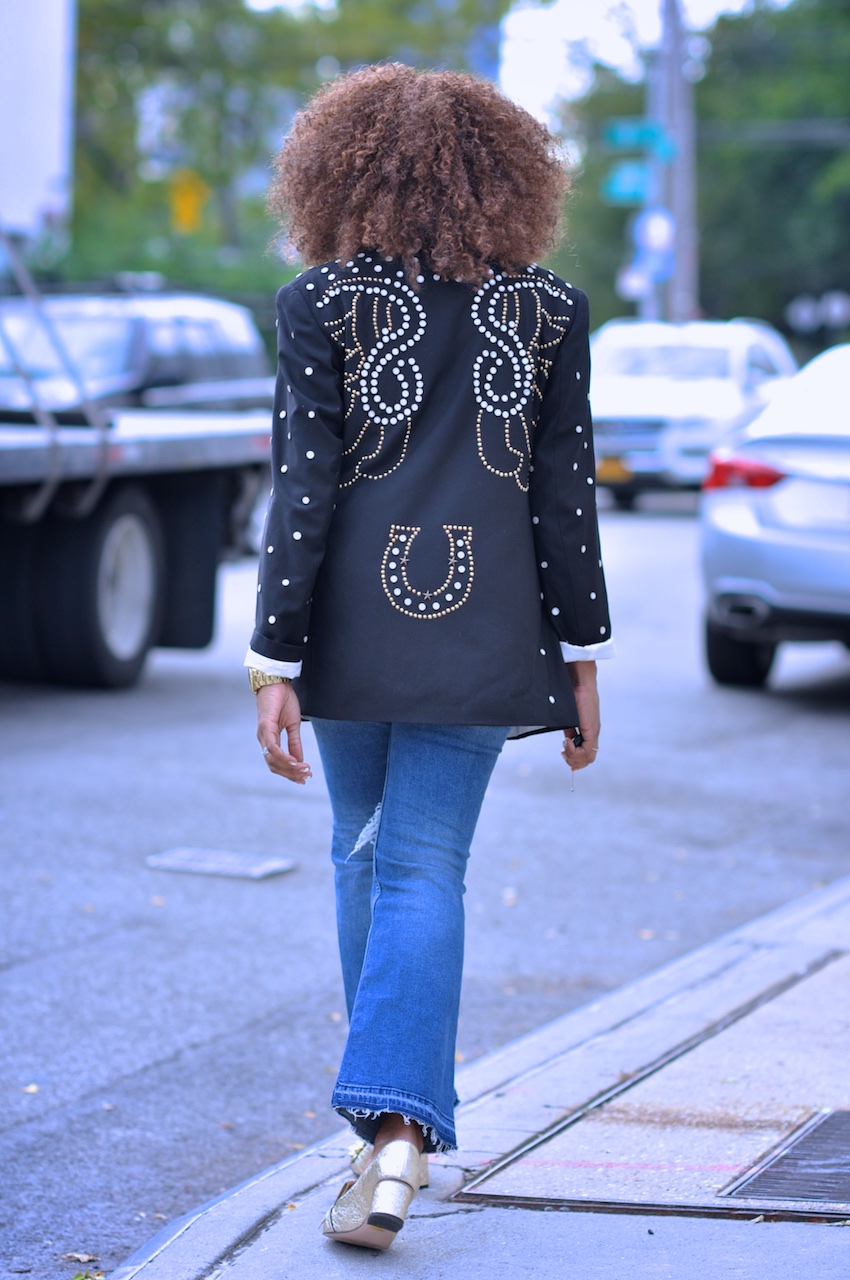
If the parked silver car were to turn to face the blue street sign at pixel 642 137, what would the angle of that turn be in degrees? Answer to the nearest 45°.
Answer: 0° — it already faces it

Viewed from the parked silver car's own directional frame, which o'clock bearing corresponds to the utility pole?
The utility pole is roughly at 12 o'clock from the parked silver car.

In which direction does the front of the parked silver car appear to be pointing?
away from the camera
